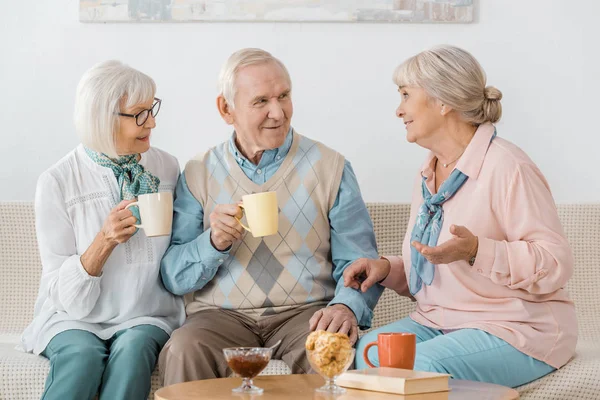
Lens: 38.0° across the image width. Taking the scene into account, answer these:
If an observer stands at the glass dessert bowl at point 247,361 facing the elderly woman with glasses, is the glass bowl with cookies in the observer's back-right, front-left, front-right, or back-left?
back-right

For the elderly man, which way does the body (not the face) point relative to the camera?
toward the camera

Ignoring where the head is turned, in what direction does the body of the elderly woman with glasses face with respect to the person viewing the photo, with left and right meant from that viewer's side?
facing the viewer and to the right of the viewer

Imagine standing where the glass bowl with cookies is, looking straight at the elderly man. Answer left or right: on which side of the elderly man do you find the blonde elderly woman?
right

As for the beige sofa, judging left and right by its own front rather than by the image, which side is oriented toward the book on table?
front

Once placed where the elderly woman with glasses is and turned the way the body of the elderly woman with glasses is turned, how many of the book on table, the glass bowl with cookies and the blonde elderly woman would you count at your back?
0

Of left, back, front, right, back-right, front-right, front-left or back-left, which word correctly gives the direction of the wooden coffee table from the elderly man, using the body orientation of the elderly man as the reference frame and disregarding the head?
front

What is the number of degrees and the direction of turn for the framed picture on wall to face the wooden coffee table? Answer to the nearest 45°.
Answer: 0° — it already faces it

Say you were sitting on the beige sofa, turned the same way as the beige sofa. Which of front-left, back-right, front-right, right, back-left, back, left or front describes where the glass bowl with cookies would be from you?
front

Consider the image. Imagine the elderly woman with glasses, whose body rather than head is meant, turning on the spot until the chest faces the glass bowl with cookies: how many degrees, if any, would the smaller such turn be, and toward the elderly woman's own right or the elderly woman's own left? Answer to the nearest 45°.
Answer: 0° — they already face it

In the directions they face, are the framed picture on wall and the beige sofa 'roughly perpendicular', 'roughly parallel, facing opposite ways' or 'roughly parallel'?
roughly parallel

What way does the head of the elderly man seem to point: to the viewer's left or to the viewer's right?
to the viewer's right

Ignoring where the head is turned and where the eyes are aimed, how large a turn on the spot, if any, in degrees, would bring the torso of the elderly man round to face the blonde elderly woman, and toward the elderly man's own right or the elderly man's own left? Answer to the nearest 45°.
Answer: approximately 45° to the elderly man's own left

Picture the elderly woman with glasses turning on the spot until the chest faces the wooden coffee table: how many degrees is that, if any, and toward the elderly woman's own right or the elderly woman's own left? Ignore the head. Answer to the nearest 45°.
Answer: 0° — they already face it

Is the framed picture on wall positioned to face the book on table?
yes

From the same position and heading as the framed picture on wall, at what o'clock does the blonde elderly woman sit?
The blonde elderly woman is roughly at 11 o'clock from the framed picture on wall.

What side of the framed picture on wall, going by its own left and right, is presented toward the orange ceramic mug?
front

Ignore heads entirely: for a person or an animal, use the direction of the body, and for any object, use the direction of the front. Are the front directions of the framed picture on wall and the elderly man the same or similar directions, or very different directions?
same or similar directions

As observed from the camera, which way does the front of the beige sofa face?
facing the viewer

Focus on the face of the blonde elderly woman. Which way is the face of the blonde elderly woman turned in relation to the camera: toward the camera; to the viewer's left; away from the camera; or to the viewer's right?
to the viewer's left
